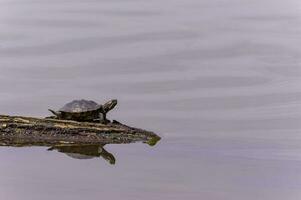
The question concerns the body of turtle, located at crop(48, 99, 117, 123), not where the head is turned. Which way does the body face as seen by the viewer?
to the viewer's right
